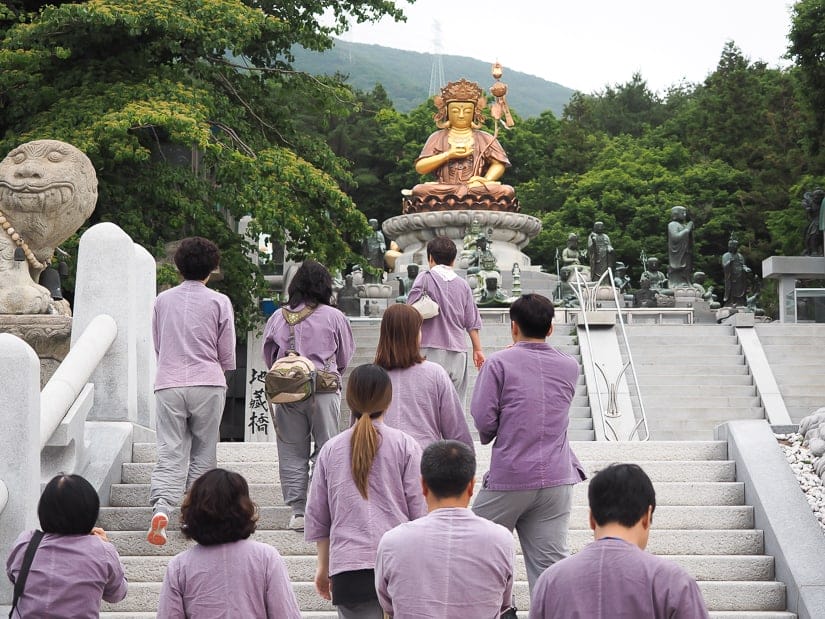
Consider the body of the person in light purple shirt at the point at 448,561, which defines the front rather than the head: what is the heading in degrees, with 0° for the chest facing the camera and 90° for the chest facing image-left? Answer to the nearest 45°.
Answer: approximately 180°

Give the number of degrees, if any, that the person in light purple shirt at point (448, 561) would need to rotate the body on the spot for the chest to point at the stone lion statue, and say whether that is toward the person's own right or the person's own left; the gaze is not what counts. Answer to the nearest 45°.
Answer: approximately 45° to the person's own left

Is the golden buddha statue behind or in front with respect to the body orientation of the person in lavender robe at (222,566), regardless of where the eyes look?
in front

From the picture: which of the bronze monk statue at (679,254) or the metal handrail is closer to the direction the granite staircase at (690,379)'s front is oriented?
the metal handrail

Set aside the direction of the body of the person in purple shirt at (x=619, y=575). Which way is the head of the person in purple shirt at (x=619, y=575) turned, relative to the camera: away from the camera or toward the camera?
away from the camera

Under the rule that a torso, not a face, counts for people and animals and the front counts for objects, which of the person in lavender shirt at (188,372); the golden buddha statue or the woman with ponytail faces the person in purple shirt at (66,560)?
the golden buddha statue

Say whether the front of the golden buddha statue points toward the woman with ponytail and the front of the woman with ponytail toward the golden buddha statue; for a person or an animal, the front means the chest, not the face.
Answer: yes

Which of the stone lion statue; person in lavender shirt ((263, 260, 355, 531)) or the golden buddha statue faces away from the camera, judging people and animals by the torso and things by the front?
the person in lavender shirt

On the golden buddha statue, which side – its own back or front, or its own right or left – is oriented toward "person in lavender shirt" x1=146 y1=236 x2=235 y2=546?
front

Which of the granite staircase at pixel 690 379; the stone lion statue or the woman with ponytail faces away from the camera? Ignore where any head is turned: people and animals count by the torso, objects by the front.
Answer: the woman with ponytail

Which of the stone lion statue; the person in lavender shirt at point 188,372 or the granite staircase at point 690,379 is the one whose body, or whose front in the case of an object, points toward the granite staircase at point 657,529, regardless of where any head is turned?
the granite staircase at point 690,379

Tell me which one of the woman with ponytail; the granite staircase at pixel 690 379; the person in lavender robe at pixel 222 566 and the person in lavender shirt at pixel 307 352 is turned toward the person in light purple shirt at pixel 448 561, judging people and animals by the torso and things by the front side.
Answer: the granite staircase

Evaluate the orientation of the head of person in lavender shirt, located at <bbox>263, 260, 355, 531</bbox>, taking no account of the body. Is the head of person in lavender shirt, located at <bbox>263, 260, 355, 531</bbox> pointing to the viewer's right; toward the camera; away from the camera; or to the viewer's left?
away from the camera

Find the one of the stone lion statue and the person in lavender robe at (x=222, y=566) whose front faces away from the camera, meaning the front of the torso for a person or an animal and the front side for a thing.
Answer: the person in lavender robe
